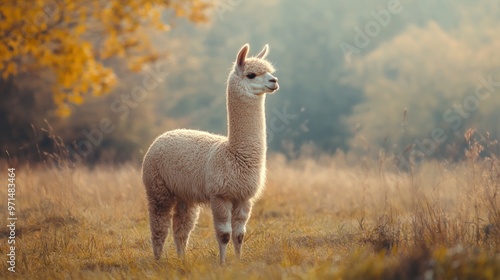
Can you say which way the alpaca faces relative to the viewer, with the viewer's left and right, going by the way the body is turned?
facing the viewer and to the right of the viewer
